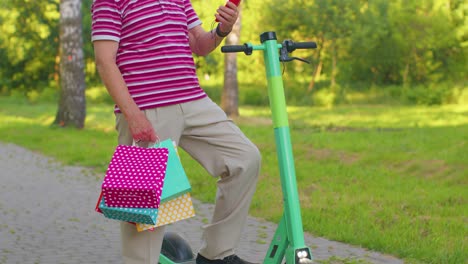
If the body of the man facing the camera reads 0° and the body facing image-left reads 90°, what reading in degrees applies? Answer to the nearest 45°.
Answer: approximately 315°

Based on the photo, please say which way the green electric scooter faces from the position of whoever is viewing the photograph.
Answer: facing the viewer and to the right of the viewer

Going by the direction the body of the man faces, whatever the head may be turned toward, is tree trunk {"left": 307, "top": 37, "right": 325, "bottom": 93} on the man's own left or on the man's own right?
on the man's own left
